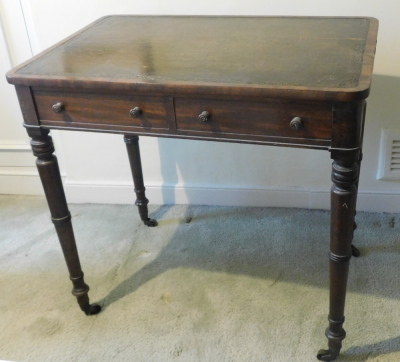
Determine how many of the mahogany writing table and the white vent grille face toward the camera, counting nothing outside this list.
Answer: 2

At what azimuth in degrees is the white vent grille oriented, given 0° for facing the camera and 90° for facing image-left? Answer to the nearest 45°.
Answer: approximately 0°

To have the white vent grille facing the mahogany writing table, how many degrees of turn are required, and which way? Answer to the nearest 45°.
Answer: approximately 45° to its right

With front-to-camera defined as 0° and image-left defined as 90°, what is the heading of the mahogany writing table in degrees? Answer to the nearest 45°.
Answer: approximately 0°

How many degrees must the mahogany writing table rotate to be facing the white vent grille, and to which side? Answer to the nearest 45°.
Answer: approximately 135° to its left
